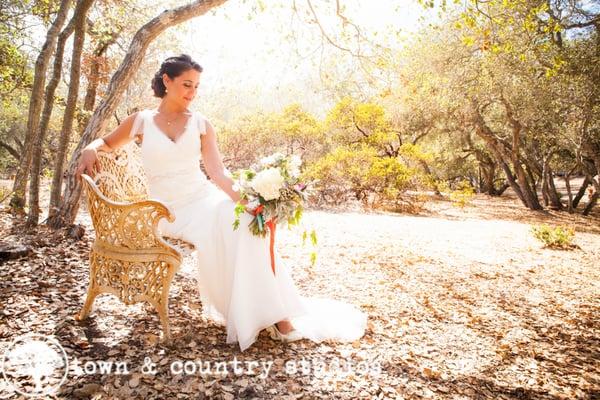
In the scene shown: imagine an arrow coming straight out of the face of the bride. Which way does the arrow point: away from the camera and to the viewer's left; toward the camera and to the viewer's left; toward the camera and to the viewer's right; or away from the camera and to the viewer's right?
toward the camera and to the viewer's right

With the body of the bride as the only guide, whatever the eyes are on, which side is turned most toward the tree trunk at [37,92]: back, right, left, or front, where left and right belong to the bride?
back

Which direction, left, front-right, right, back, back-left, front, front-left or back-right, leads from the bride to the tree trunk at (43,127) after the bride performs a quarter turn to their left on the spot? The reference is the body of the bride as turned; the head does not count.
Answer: left

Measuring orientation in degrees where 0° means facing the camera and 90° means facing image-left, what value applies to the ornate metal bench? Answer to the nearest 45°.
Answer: approximately 315°

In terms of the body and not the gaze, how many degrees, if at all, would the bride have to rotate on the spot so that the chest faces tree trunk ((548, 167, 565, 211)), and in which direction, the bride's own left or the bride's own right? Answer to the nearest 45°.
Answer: approximately 90° to the bride's own left

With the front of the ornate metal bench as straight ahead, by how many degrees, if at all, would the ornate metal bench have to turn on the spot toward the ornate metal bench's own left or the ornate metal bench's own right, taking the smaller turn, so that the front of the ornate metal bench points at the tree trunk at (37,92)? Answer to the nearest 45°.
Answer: approximately 135° to the ornate metal bench's own left

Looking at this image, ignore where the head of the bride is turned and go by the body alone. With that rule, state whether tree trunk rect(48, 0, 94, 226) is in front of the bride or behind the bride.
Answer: behind

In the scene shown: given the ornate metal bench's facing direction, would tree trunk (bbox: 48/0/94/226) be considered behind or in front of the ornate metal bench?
behind
